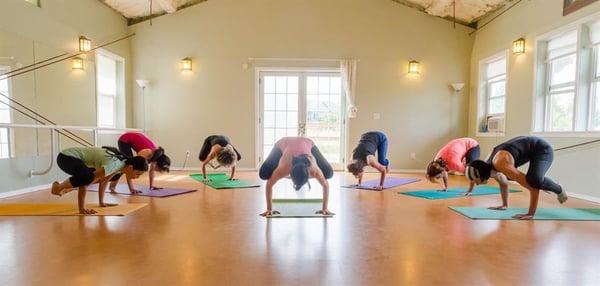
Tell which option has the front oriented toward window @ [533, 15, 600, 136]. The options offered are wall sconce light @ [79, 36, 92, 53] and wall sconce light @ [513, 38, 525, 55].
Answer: wall sconce light @ [79, 36, 92, 53]

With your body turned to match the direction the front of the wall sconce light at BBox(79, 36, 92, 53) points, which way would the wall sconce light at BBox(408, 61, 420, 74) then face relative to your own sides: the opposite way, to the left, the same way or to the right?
to the right

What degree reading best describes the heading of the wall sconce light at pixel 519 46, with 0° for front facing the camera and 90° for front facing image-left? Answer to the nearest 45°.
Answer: approximately 45°

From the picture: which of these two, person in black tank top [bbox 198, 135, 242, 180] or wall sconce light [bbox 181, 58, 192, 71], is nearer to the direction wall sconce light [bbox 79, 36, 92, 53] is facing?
the person in black tank top

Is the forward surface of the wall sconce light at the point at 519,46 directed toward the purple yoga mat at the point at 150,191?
yes
